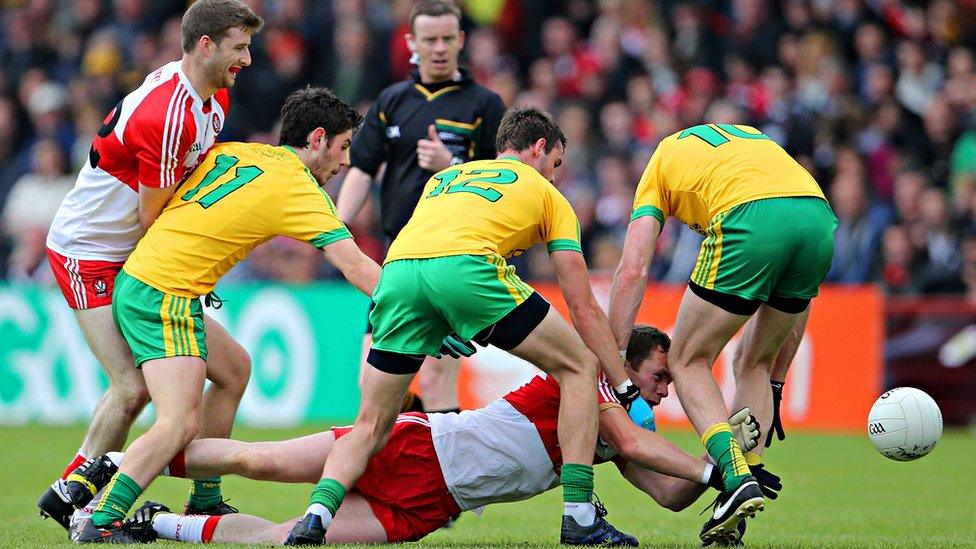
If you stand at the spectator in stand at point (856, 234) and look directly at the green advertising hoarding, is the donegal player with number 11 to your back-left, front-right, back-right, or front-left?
front-left

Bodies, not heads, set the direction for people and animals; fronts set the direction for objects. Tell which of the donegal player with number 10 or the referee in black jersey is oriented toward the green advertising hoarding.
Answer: the donegal player with number 10

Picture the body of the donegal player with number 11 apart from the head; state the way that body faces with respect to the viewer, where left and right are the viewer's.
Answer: facing away from the viewer and to the right of the viewer

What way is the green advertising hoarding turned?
toward the camera

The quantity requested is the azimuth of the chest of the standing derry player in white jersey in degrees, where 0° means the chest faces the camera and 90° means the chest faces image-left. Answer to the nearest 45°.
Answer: approximately 270°

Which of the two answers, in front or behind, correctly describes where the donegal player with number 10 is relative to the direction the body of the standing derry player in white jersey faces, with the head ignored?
in front

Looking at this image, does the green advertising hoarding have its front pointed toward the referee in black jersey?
yes

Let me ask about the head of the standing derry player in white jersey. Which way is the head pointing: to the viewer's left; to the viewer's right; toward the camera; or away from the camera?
to the viewer's right

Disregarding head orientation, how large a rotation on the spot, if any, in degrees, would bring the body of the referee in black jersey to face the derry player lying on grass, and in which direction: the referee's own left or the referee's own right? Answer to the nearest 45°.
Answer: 0° — they already face them

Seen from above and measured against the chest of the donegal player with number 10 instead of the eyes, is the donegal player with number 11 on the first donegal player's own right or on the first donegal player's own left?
on the first donegal player's own left

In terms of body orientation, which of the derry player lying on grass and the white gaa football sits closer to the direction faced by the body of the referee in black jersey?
the derry player lying on grass

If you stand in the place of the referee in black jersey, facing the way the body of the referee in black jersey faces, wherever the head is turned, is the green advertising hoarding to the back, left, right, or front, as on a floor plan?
back

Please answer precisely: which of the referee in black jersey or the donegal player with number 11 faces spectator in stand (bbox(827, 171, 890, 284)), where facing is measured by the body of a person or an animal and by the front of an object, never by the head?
the donegal player with number 11

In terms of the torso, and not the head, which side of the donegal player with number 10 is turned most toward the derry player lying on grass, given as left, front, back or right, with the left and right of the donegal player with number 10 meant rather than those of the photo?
left

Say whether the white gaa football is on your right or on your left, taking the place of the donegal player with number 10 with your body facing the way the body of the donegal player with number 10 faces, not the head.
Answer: on your right

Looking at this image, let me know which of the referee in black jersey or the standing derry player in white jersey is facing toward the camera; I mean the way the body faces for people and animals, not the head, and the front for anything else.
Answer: the referee in black jersey

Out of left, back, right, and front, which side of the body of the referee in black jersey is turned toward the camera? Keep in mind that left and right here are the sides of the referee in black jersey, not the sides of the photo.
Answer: front
